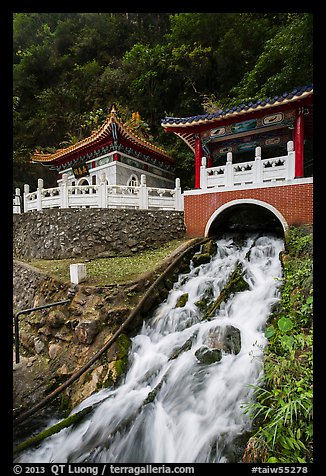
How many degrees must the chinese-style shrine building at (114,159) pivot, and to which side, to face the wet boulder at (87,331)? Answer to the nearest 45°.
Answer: approximately 45° to its left

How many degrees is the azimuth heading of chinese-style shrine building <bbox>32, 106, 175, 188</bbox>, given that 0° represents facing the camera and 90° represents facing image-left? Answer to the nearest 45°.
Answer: approximately 45°

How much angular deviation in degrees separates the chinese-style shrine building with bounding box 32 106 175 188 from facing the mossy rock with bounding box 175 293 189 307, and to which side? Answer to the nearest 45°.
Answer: approximately 45° to its left

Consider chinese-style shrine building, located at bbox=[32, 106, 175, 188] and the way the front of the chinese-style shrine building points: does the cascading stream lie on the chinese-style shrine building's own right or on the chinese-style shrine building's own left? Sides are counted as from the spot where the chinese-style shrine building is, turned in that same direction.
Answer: on the chinese-style shrine building's own left

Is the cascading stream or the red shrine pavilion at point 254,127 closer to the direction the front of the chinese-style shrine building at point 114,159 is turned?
the cascading stream

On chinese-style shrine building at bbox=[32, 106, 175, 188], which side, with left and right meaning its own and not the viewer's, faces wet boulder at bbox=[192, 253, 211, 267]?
left

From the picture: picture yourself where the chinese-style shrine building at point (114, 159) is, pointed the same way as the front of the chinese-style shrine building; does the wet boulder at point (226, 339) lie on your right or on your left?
on your left

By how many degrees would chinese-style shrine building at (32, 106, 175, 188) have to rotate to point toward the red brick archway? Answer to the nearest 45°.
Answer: approximately 90° to its left
